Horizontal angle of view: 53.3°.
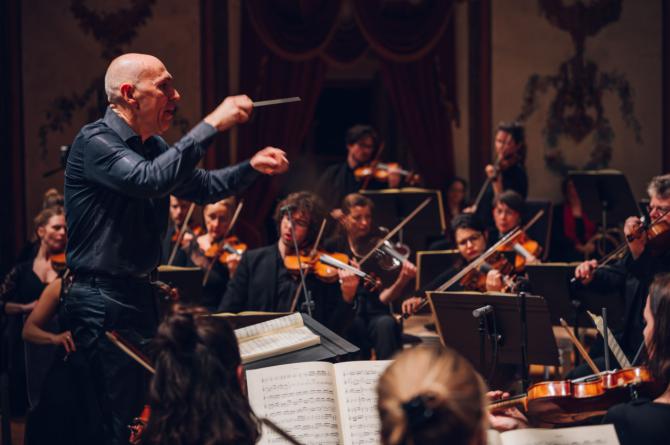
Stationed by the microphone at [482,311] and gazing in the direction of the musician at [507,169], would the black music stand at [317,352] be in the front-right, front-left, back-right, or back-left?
back-left

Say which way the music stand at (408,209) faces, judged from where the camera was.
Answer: facing away from the viewer

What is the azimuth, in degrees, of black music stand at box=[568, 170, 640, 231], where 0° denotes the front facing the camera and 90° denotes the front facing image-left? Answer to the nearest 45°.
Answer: approximately 225°

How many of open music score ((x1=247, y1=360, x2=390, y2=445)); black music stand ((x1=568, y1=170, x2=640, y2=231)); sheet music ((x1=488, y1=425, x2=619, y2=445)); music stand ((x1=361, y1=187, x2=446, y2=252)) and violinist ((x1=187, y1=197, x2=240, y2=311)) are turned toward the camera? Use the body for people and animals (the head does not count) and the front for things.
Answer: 3

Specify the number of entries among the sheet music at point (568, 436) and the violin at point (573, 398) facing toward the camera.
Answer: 1

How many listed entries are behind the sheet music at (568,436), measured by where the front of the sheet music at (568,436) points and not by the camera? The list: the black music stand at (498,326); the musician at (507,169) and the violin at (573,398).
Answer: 3

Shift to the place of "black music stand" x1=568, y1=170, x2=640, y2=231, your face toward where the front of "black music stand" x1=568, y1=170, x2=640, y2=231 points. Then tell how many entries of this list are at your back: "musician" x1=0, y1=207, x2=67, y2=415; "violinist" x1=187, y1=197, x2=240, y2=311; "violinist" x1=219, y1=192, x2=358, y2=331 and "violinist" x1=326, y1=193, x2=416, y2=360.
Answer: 4

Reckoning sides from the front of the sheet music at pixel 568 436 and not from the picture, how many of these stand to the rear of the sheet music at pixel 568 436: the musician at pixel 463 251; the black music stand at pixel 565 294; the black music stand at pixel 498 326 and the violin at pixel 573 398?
4

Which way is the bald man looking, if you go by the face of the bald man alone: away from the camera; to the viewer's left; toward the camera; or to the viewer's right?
to the viewer's right
